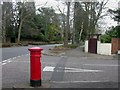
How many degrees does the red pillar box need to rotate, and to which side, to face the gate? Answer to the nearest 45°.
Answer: approximately 90° to its left
